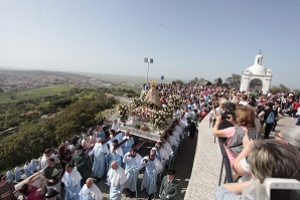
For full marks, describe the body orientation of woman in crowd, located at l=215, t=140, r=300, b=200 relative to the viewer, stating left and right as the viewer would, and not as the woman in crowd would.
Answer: facing away from the viewer and to the left of the viewer

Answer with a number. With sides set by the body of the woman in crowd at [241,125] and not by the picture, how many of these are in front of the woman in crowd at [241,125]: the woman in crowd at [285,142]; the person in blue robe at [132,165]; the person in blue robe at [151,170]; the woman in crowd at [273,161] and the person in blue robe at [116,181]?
3

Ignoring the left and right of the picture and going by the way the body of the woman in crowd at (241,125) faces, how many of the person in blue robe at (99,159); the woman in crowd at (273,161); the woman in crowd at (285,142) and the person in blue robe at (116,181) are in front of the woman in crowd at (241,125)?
2

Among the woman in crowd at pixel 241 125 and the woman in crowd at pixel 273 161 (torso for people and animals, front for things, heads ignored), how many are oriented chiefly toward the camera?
0

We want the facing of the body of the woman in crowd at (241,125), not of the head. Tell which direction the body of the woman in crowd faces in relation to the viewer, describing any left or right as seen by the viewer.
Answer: facing away from the viewer and to the left of the viewer

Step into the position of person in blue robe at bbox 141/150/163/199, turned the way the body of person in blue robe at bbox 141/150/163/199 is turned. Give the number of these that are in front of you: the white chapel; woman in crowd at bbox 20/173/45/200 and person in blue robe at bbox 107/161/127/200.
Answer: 2

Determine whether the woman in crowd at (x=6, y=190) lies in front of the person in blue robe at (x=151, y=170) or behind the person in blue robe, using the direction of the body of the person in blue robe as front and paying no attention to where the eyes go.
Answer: in front

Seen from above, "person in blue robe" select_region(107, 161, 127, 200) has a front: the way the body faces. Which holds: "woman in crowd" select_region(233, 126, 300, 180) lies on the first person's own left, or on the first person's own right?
on the first person's own left

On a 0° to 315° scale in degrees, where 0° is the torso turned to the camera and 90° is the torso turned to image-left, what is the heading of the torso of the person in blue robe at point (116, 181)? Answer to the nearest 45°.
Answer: approximately 45°

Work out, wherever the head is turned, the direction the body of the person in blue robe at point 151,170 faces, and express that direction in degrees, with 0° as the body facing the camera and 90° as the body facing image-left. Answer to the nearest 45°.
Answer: approximately 45°

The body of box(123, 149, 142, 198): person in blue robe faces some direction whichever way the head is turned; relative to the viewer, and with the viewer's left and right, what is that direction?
facing the viewer and to the left of the viewer

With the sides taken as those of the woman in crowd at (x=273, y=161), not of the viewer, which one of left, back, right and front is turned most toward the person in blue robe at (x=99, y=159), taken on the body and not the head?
front

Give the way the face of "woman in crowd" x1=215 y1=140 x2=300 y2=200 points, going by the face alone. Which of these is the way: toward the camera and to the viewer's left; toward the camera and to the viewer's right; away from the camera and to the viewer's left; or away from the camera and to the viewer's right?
away from the camera and to the viewer's left

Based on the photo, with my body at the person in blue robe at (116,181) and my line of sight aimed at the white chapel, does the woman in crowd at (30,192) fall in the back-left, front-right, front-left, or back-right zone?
back-left
